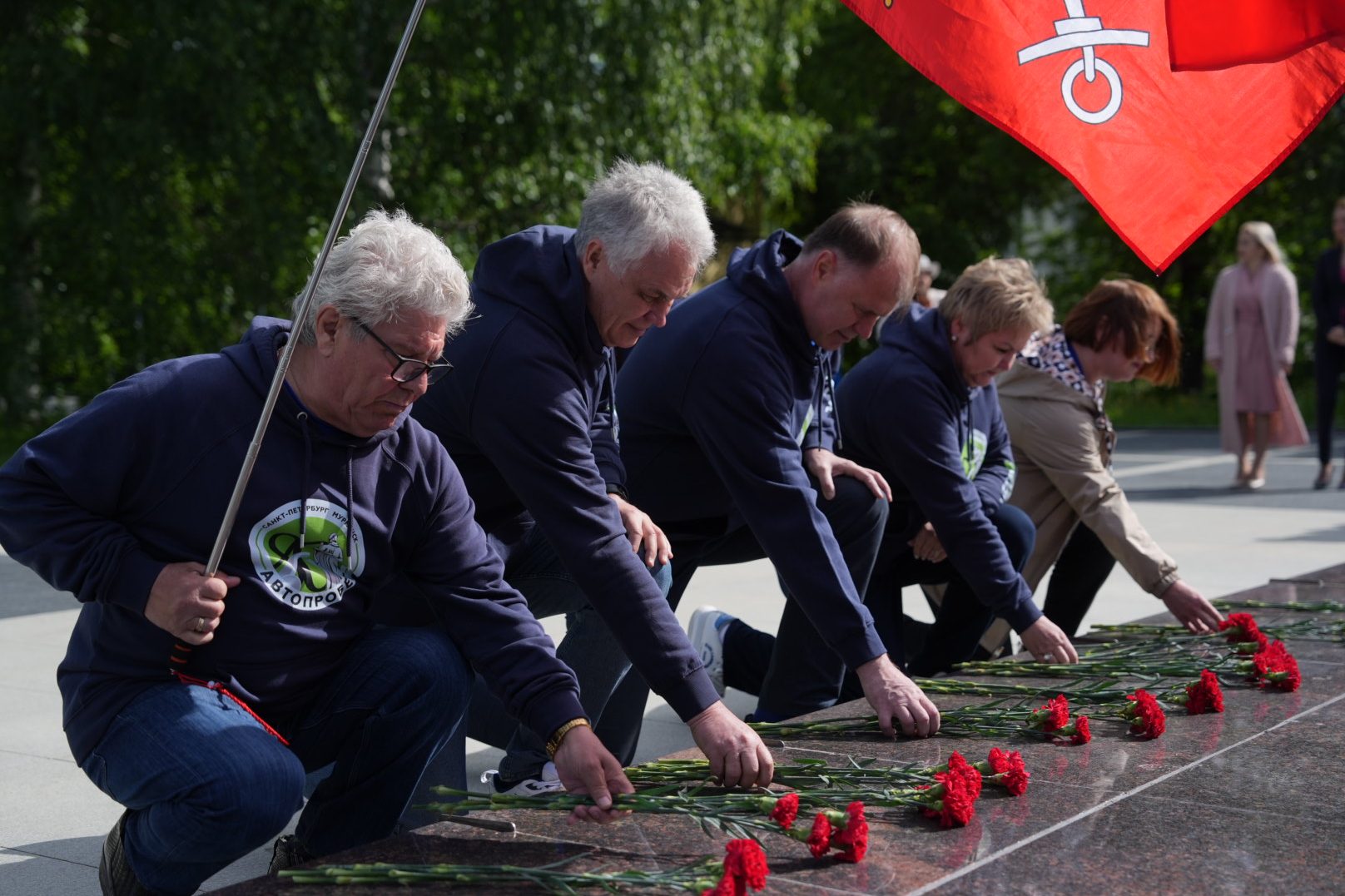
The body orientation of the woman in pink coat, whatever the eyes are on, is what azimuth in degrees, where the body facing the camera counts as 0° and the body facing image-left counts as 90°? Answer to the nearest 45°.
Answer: approximately 0°

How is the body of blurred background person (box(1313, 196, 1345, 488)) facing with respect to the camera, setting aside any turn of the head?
toward the camera

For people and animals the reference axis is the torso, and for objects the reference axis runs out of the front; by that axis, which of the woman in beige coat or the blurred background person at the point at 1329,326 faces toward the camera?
the blurred background person

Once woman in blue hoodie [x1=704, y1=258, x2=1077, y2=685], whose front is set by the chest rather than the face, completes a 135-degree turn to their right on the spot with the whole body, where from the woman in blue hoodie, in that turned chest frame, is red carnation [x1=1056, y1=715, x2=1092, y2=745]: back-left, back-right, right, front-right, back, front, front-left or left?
left

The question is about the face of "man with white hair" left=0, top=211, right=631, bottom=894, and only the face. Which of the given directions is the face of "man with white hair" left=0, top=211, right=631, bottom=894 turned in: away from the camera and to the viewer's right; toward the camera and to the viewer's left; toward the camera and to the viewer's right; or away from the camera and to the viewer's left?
toward the camera and to the viewer's right

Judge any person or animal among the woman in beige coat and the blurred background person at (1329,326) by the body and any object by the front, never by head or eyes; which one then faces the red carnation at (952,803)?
the blurred background person

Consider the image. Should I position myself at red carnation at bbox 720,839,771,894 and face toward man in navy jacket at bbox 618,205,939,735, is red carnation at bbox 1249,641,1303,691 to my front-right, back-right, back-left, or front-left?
front-right

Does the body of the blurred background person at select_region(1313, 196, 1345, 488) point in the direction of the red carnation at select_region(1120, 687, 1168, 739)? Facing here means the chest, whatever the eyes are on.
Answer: yes

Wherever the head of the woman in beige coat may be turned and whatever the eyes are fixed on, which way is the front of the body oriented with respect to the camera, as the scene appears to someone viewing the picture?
to the viewer's right

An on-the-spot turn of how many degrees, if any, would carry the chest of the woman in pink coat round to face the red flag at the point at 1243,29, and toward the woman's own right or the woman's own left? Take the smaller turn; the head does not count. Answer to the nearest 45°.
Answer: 0° — they already face it

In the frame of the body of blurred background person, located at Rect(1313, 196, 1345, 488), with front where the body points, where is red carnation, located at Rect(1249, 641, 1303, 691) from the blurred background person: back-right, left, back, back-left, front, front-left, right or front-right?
front

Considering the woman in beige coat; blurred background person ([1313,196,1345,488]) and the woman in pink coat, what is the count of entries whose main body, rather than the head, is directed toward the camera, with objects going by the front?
2

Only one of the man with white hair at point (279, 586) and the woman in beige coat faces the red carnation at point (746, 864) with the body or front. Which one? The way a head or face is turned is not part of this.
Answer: the man with white hair

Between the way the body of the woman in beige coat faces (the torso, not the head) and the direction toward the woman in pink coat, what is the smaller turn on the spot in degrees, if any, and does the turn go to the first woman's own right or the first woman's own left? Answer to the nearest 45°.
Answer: approximately 90° to the first woman's own left

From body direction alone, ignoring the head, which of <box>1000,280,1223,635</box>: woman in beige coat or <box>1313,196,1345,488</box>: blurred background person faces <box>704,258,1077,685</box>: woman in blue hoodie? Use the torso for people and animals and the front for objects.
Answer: the blurred background person

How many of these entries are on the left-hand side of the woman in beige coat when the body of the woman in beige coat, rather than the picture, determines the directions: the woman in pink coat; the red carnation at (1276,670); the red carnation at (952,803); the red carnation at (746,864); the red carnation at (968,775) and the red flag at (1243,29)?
1
